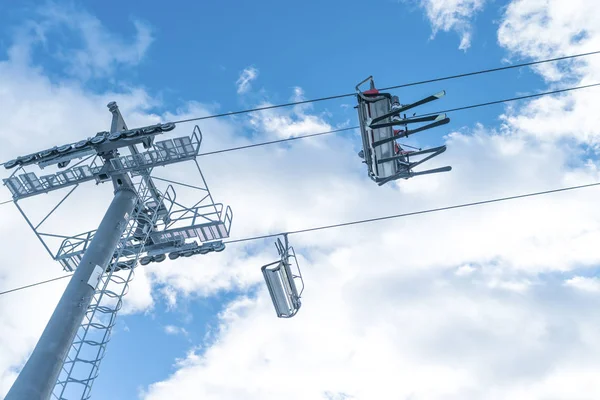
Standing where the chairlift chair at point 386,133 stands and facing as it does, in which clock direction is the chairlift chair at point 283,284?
the chairlift chair at point 283,284 is roughly at 7 o'clock from the chairlift chair at point 386,133.

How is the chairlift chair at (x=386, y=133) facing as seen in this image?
to the viewer's right
